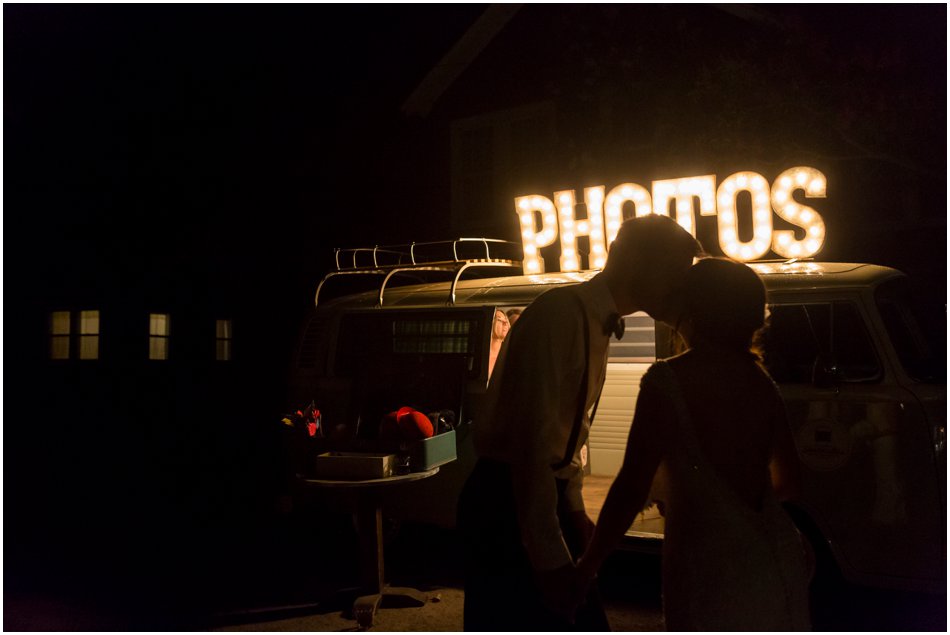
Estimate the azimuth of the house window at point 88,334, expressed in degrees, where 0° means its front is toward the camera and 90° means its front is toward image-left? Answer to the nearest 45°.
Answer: approximately 0°

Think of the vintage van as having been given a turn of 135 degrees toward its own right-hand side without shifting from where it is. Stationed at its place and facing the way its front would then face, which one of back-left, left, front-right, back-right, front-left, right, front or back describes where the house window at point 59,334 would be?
front-right

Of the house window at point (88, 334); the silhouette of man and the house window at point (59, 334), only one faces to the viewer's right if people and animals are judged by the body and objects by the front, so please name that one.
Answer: the silhouette of man

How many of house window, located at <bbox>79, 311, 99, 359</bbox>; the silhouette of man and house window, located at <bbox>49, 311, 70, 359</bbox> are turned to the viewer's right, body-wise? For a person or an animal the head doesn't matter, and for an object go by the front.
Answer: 1

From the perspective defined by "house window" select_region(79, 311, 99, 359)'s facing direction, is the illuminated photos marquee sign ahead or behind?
ahead

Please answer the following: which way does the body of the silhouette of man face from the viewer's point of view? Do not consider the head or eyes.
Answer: to the viewer's right

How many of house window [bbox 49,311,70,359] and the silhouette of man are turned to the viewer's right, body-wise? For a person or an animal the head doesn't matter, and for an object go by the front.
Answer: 1

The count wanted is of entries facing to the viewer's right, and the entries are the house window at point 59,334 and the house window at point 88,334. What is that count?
0
